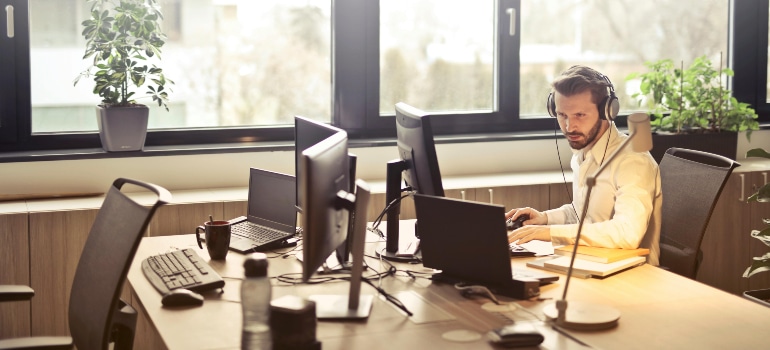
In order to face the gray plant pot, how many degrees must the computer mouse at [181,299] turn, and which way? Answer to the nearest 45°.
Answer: approximately 90° to its left

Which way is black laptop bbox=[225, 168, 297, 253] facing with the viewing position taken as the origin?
facing the viewer and to the left of the viewer

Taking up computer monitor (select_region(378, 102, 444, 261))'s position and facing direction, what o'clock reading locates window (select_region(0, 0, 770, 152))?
The window is roughly at 10 o'clock from the computer monitor.

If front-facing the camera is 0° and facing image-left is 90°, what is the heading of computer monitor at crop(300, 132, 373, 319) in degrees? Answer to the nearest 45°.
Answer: approximately 135°

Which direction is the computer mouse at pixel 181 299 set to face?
to the viewer's right

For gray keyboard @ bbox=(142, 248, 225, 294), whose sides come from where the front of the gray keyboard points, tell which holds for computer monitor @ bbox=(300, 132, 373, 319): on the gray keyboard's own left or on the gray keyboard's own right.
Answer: on the gray keyboard's own left
